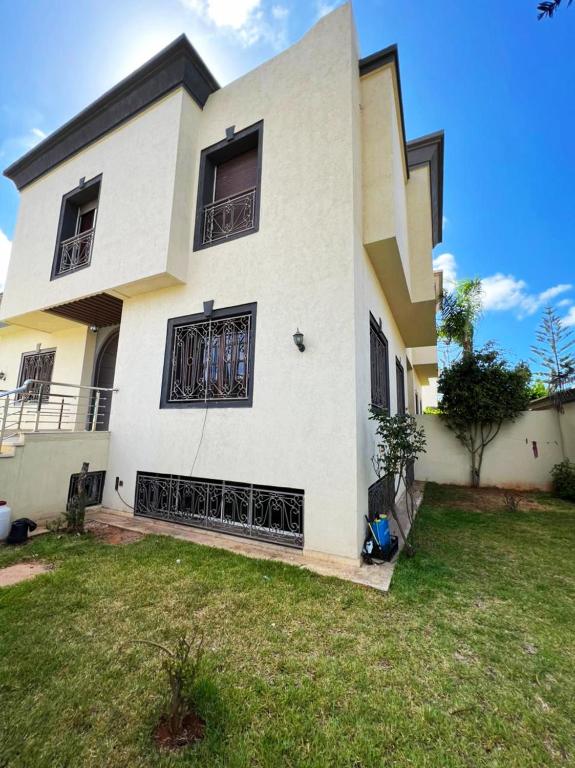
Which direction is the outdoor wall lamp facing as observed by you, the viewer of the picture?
facing the viewer and to the left of the viewer

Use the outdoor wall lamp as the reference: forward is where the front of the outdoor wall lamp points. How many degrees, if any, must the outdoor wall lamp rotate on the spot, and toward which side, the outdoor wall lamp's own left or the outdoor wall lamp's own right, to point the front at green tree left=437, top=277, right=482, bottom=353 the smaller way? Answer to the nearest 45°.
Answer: approximately 180°

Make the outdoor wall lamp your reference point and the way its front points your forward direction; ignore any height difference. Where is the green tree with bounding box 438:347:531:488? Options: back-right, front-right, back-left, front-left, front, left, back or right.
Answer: back

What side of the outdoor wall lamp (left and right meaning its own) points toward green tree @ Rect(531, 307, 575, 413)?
back

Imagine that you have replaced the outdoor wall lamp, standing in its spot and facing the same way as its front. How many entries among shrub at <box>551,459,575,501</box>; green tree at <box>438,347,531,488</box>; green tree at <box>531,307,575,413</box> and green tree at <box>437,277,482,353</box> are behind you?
4

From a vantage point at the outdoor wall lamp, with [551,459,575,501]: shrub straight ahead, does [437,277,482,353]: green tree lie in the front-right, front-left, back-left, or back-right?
front-left

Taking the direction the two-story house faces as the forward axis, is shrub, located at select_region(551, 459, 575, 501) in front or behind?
behind

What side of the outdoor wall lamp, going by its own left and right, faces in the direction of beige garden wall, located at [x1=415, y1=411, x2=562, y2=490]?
back

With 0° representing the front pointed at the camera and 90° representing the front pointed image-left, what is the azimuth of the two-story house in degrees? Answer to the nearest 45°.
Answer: approximately 45°
